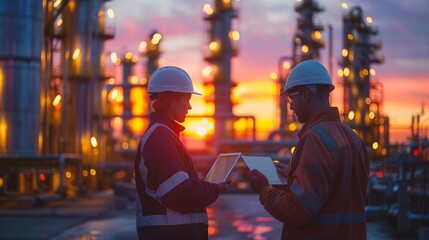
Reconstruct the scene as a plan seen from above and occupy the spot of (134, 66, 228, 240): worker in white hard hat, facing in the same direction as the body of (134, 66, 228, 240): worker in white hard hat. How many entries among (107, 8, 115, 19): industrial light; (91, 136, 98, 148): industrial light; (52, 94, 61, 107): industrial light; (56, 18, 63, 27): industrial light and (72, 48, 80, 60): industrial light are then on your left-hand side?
5

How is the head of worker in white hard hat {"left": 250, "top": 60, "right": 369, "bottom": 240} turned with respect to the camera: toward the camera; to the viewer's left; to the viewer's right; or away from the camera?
to the viewer's left

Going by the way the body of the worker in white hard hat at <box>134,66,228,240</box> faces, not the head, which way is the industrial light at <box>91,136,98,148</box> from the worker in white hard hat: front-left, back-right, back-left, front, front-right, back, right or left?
left

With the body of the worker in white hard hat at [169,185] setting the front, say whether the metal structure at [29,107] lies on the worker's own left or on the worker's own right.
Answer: on the worker's own left

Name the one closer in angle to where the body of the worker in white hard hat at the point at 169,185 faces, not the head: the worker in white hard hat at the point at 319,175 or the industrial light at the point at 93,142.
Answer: the worker in white hard hat

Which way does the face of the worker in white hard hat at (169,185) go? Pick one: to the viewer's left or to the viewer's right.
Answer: to the viewer's right

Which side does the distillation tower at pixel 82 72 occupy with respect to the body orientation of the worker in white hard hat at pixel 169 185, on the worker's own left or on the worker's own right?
on the worker's own left

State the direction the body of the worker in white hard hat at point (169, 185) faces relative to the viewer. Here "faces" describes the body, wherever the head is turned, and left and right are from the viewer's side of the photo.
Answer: facing to the right of the viewer

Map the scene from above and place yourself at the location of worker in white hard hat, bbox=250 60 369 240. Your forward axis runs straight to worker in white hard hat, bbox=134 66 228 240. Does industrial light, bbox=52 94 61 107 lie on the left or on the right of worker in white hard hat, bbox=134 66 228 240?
right

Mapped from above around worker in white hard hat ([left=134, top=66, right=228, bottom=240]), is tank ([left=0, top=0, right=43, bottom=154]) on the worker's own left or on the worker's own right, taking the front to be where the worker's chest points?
on the worker's own left

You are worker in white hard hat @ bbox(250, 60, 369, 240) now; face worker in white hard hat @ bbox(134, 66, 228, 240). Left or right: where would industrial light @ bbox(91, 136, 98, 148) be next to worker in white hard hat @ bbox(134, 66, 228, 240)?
right

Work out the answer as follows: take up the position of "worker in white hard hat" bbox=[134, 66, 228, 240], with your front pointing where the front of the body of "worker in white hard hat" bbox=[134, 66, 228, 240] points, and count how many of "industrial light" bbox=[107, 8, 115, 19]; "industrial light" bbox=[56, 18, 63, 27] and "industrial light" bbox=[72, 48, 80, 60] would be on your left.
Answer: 3

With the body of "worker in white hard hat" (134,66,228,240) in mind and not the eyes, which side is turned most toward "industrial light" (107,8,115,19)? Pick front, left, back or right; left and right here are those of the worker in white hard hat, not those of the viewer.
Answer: left

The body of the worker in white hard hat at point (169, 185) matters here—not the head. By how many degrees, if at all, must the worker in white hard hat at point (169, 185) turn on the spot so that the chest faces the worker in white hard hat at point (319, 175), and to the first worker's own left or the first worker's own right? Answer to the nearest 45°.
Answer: approximately 45° to the first worker's own right
